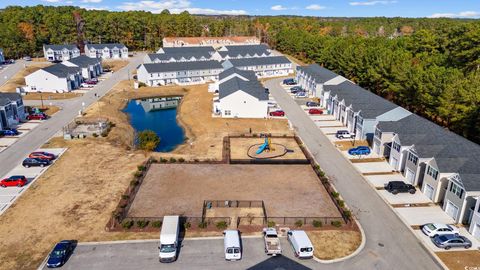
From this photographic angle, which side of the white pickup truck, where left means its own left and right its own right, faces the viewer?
back

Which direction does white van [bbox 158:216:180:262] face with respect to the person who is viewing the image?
facing the viewer

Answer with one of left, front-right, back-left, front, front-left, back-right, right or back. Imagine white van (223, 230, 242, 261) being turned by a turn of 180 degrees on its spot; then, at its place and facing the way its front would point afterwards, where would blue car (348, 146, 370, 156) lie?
back-left

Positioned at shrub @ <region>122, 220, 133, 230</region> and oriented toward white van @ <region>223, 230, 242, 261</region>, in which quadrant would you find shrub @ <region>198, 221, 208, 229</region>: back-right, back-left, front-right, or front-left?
front-left

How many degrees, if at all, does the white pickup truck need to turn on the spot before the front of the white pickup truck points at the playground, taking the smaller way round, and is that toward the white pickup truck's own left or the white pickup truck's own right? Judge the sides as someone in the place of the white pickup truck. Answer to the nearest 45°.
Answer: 0° — it already faces it

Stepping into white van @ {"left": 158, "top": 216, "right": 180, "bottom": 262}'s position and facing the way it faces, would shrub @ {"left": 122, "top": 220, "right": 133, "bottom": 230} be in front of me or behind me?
behind

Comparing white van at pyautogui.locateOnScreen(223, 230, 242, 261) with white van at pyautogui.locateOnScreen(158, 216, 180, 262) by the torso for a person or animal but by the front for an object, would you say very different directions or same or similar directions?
very different directions

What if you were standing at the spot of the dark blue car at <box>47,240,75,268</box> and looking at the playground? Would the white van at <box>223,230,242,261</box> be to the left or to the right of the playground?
right
